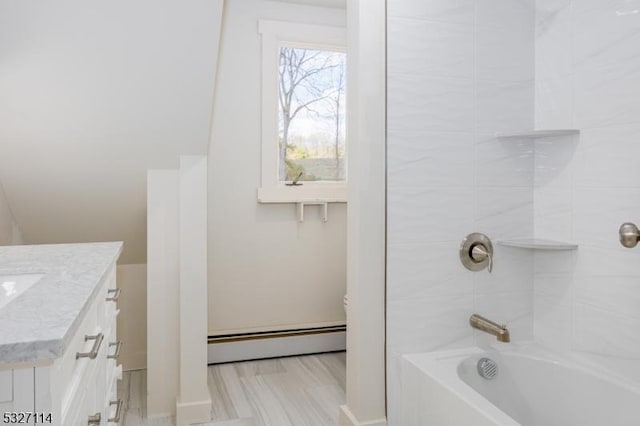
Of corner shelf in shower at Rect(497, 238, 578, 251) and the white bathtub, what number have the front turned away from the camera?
0

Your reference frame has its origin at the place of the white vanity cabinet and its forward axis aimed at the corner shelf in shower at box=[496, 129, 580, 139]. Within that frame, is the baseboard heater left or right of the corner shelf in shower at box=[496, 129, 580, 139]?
left

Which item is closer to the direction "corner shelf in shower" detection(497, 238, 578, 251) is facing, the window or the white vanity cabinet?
the white vanity cabinet

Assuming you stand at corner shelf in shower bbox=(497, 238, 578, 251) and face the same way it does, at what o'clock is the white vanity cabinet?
The white vanity cabinet is roughly at 1 o'clock from the corner shelf in shower.

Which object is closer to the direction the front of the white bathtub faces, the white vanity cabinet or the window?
the white vanity cabinet

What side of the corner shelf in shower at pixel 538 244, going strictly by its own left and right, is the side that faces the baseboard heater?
right

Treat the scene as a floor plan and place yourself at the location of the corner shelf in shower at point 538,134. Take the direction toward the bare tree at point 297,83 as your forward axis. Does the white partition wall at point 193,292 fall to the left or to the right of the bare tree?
left

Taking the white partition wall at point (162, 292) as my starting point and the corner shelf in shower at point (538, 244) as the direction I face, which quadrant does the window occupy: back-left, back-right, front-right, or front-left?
front-left

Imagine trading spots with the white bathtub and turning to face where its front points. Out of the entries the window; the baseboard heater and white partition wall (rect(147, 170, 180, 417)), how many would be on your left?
0

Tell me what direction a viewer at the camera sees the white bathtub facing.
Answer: facing the viewer and to the left of the viewer

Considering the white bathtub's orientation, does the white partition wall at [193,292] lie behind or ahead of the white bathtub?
ahead

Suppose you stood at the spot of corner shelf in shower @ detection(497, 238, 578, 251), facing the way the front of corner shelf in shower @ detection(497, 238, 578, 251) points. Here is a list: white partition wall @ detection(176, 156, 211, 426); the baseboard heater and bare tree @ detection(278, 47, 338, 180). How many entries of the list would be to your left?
0

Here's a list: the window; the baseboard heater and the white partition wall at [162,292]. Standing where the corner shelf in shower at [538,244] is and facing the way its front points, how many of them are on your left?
0

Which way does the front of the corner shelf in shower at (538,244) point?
toward the camera

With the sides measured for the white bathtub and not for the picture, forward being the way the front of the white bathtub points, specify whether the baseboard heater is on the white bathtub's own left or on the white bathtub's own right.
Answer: on the white bathtub's own right
